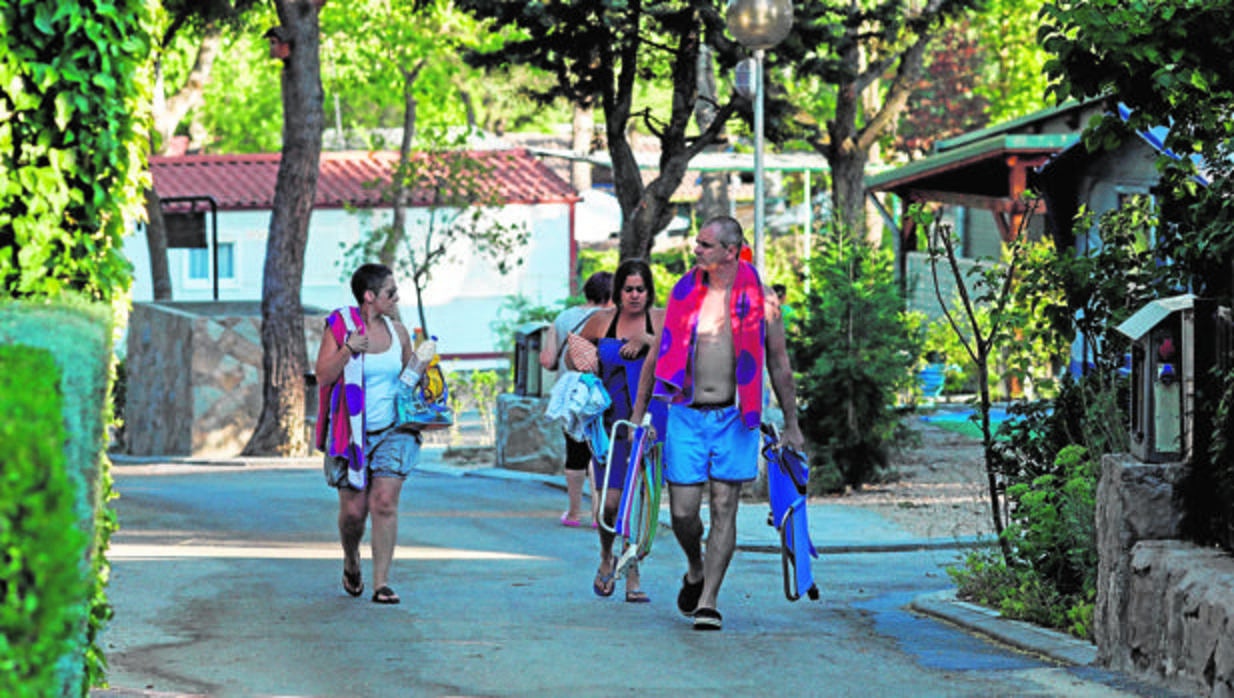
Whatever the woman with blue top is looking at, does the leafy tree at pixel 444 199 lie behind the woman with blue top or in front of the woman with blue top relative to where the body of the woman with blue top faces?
behind

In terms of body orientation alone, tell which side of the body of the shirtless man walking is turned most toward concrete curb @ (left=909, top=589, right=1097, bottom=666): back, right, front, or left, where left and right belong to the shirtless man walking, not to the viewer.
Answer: left

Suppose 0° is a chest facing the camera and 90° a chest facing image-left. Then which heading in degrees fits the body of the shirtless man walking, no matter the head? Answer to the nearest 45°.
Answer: approximately 0°

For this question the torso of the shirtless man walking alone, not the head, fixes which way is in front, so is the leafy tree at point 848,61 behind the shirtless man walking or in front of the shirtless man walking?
behind

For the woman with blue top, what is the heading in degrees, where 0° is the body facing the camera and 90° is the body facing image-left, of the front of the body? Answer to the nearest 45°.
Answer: approximately 0°

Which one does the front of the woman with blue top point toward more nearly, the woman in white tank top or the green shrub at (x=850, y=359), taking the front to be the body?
the woman in white tank top

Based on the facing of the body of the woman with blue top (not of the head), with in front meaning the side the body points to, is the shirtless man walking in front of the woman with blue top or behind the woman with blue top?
in front

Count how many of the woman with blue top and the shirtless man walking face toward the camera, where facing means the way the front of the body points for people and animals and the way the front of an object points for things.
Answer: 2

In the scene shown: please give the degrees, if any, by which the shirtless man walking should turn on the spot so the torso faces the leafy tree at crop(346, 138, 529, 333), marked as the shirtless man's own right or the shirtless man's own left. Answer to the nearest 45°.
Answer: approximately 180°

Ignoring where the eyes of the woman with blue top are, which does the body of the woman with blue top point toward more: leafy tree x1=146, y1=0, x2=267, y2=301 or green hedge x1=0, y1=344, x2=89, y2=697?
the green hedge

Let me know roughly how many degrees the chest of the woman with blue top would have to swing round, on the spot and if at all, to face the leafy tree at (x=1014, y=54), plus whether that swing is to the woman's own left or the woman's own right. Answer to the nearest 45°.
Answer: approximately 180°
